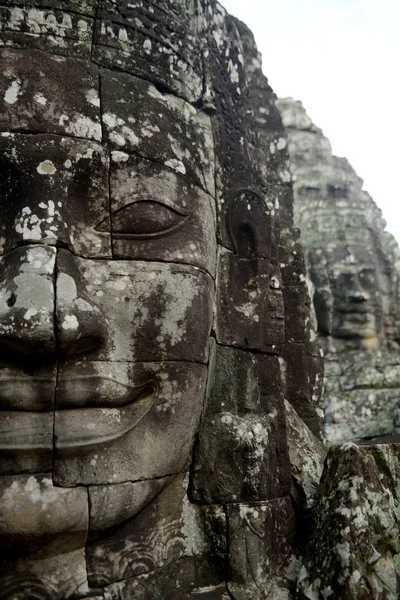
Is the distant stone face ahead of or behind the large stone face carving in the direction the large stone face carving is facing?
behind
